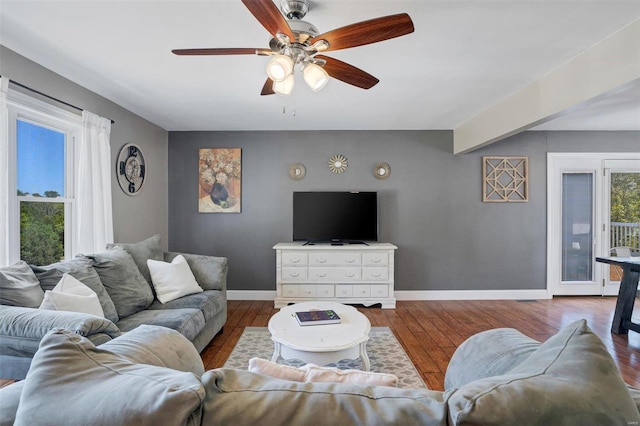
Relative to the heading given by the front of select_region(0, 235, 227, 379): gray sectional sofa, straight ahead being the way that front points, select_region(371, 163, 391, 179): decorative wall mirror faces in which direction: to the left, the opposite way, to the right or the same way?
to the right

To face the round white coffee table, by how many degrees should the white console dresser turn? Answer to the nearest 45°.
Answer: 0° — it already faces it

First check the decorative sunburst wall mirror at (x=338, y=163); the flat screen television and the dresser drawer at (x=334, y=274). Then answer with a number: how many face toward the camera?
3

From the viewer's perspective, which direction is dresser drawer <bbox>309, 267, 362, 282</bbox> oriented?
toward the camera

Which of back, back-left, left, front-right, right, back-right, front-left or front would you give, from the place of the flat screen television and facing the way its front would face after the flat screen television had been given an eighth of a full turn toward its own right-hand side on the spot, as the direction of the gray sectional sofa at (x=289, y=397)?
front-left

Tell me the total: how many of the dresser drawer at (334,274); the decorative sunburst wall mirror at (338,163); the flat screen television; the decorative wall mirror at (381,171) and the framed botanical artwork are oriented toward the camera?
5

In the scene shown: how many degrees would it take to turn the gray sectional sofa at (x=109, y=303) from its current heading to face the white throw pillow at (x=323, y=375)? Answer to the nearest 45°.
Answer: approximately 45° to its right

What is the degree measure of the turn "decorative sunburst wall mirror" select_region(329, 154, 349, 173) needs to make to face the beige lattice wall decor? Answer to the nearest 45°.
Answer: approximately 90° to its left

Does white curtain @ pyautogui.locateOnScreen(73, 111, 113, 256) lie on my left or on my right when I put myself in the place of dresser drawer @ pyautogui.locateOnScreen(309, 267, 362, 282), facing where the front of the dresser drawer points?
on my right

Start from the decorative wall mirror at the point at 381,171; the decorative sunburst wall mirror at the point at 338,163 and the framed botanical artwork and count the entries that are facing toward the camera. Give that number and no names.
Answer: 3

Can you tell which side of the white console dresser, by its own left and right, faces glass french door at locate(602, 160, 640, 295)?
left

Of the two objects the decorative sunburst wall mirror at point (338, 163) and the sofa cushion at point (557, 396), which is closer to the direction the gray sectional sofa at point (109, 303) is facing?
the sofa cushion

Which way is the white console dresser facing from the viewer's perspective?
toward the camera

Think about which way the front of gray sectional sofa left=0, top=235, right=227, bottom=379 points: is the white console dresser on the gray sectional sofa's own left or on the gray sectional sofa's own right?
on the gray sectional sofa's own left

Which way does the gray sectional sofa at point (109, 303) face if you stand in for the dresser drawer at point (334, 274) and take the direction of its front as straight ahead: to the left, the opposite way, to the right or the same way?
to the left

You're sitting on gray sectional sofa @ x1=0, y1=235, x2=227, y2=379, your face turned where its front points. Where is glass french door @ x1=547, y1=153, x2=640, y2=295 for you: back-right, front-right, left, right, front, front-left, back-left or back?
front-left

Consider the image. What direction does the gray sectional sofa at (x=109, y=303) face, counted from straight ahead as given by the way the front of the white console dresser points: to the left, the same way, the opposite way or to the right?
to the left

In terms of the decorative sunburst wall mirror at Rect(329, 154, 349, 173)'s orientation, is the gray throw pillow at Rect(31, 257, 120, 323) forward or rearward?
forward

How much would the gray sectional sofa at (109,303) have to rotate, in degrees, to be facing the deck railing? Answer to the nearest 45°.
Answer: approximately 45° to its left

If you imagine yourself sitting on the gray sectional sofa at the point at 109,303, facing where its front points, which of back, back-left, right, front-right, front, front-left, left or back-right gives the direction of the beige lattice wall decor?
front-left

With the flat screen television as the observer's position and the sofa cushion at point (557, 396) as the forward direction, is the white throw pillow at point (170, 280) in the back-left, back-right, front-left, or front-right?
front-right

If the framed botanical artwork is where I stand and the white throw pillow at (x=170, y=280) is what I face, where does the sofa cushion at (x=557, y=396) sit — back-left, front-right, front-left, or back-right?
front-left

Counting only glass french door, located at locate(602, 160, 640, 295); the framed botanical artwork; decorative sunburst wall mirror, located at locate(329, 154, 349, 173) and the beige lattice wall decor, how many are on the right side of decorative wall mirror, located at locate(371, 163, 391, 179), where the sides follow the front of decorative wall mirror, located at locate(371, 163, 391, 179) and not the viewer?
2
